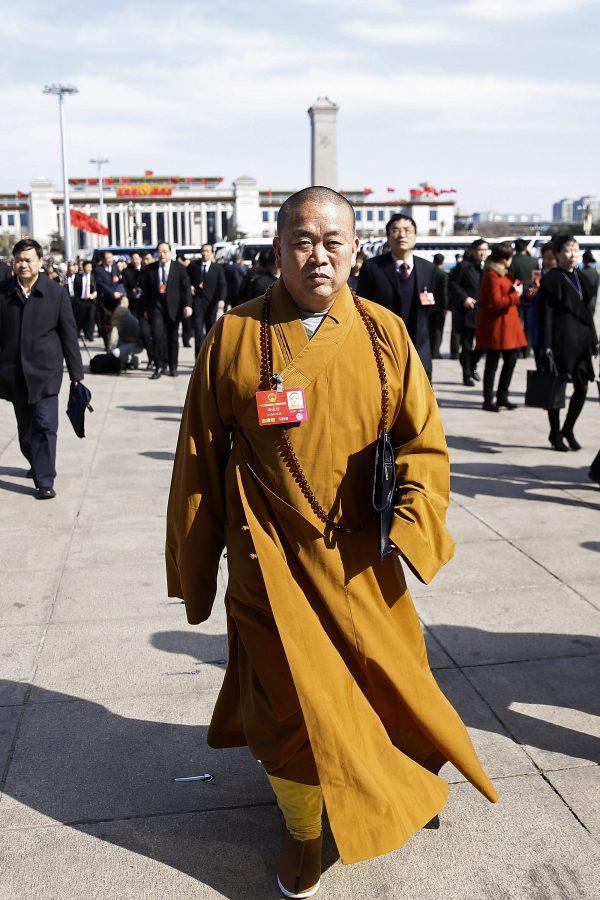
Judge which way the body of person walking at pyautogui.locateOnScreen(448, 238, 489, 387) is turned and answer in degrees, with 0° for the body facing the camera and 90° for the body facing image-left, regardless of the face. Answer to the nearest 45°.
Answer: approximately 315°
